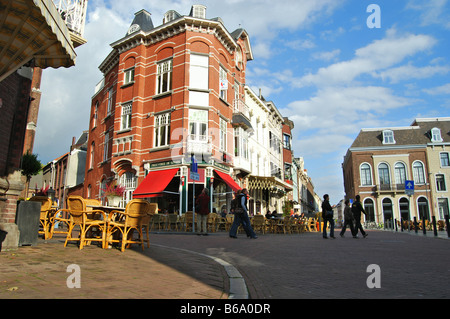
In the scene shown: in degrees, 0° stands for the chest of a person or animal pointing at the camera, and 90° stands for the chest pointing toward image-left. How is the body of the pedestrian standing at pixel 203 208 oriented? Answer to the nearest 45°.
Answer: approximately 180°

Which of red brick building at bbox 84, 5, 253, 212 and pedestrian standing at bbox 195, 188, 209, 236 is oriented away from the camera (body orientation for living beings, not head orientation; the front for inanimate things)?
the pedestrian standing

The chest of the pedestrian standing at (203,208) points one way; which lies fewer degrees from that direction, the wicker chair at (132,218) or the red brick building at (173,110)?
the red brick building

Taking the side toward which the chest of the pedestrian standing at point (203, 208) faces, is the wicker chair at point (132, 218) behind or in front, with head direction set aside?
behind

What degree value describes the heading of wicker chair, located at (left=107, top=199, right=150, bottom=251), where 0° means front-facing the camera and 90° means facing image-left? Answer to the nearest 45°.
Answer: approximately 135°

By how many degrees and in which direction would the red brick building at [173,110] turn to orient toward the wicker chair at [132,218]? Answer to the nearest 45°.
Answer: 0° — it already faces it
